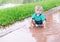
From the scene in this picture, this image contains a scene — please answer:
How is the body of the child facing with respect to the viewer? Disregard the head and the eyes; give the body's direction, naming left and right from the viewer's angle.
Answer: facing the viewer
